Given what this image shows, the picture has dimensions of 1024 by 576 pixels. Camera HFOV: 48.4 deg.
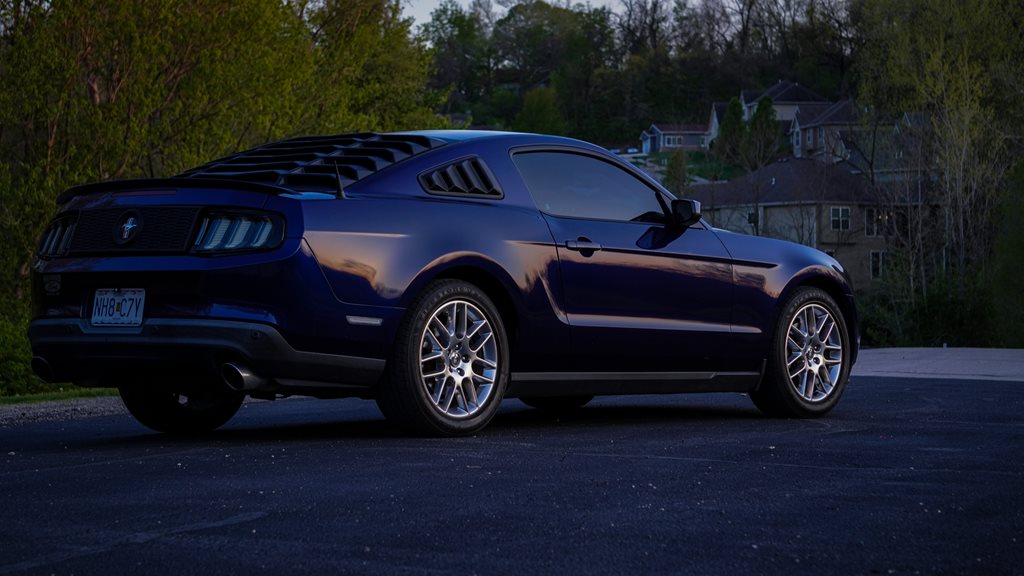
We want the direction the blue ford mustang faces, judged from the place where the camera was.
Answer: facing away from the viewer and to the right of the viewer
